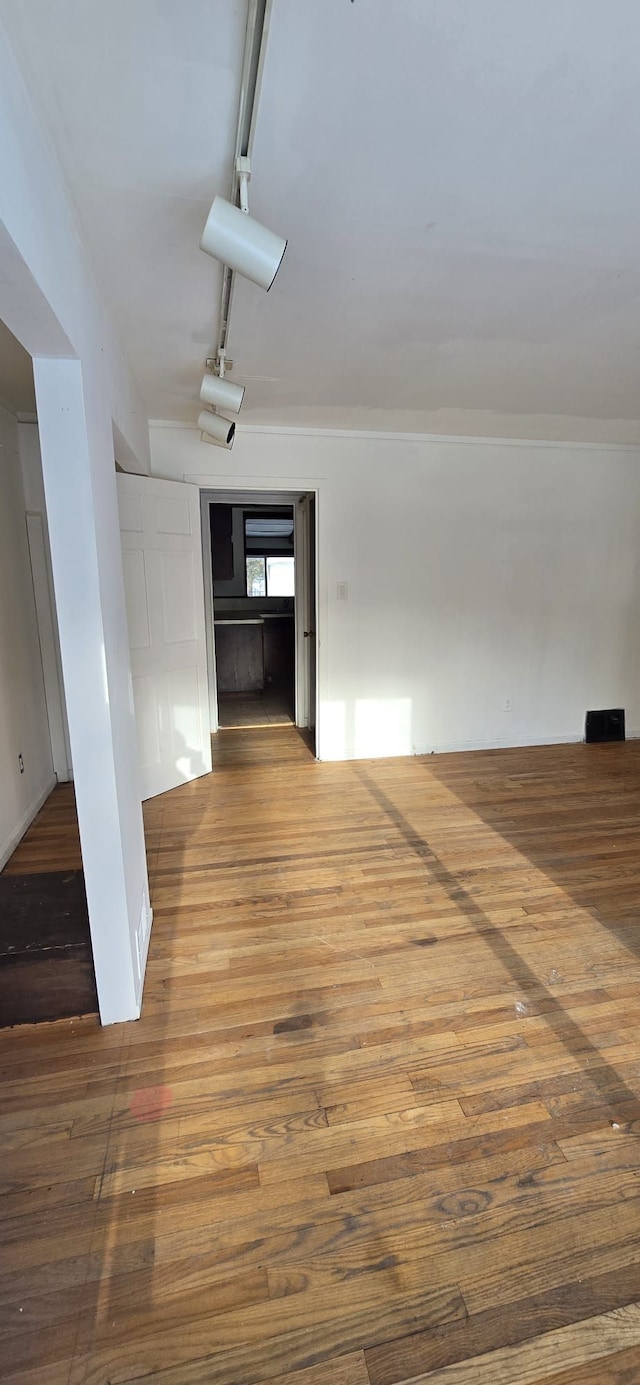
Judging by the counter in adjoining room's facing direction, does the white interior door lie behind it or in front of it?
in front

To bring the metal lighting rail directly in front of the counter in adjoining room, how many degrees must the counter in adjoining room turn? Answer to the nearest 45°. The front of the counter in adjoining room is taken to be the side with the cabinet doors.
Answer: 0° — it already faces it

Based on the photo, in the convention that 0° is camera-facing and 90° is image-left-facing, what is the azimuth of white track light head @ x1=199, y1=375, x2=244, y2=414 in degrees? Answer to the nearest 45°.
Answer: approximately 270°

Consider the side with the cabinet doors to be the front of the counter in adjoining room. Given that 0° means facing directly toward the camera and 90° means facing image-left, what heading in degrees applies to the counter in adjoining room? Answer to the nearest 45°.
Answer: approximately 0°

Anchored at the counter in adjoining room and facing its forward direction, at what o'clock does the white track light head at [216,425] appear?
The white track light head is roughly at 12 o'clock from the counter in adjoining room.

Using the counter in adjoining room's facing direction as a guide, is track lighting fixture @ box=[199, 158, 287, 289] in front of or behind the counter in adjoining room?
in front

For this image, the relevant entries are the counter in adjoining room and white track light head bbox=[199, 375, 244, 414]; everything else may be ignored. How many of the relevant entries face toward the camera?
1

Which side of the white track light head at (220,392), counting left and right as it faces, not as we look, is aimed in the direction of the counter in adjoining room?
left

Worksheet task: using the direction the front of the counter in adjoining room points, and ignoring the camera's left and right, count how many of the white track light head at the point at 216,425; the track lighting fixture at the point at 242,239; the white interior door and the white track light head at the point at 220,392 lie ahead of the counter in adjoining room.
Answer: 4
